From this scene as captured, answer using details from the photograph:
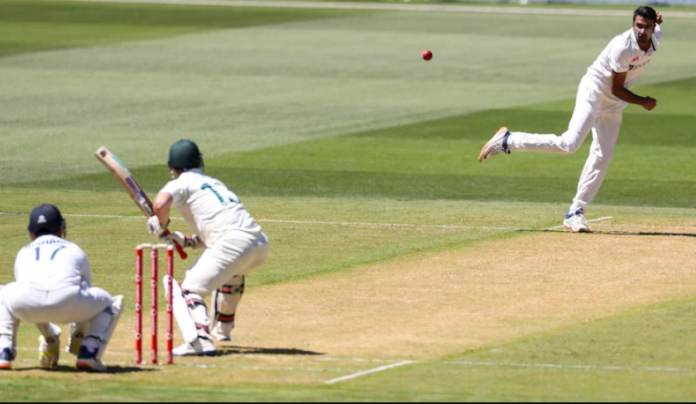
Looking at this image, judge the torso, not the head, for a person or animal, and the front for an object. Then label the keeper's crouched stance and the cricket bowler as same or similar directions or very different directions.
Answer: very different directions

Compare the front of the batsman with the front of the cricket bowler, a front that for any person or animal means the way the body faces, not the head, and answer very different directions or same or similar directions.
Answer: very different directions

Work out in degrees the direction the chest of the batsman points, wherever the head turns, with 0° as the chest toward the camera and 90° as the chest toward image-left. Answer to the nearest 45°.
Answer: approximately 135°

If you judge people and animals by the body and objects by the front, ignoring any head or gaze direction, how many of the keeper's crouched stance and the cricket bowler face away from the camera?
1

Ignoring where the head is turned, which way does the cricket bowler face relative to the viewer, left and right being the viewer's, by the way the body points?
facing the viewer and to the right of the viewer

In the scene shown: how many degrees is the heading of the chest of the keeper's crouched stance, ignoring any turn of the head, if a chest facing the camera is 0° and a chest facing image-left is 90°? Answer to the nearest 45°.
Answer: approximately 180°

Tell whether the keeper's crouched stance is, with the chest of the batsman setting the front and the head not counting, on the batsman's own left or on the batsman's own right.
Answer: on the batsman's own left

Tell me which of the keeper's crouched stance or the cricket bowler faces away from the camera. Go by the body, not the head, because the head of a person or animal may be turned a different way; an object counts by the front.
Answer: the keeper's crouched stance
